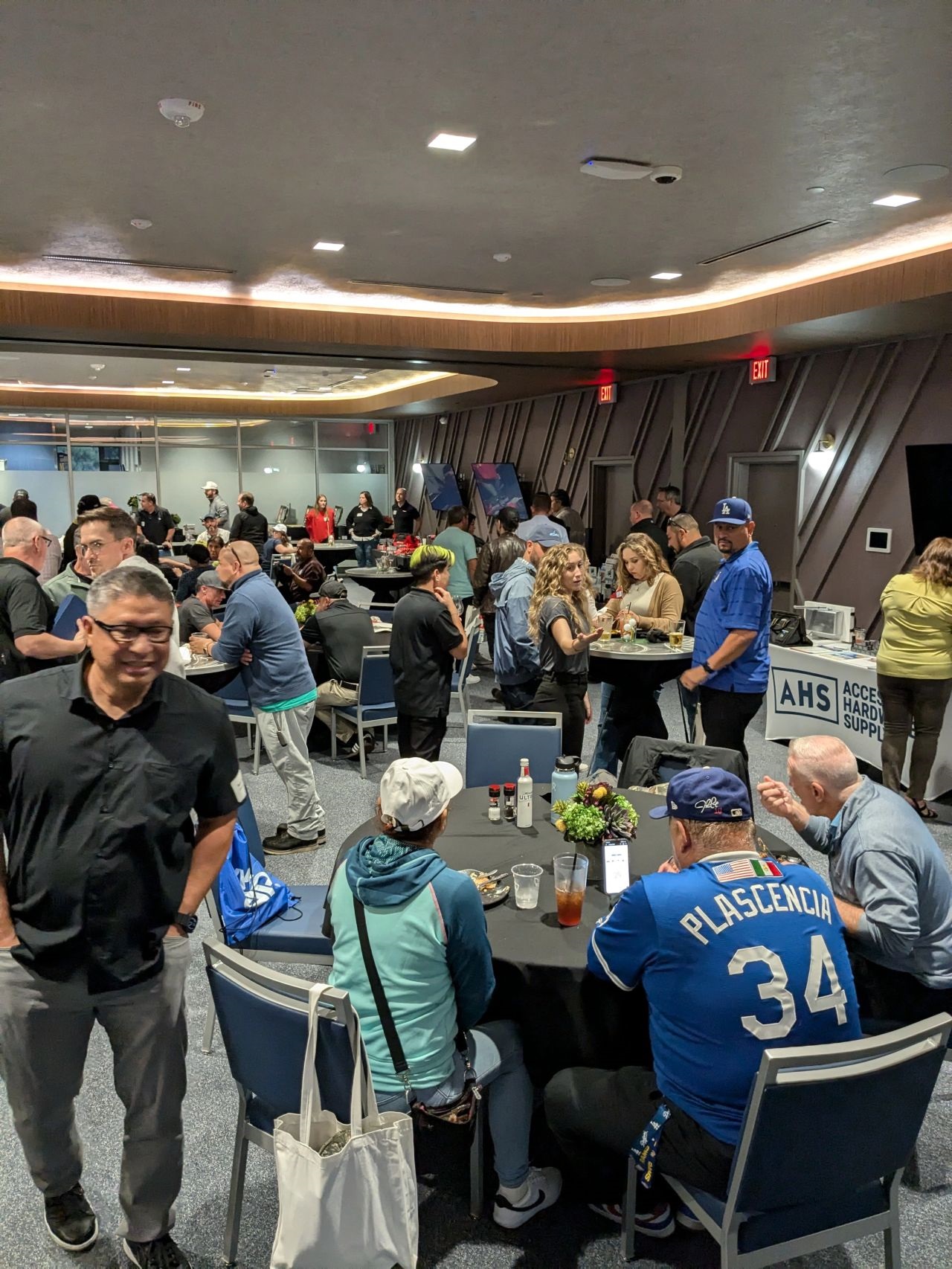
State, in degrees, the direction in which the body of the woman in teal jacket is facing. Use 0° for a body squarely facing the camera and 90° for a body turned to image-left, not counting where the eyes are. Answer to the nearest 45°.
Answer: approximately 225°

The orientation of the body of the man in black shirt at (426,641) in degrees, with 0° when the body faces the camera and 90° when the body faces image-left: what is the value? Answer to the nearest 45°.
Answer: approximately 225°

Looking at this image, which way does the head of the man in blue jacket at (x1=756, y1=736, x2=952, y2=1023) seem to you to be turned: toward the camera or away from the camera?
away from the camera

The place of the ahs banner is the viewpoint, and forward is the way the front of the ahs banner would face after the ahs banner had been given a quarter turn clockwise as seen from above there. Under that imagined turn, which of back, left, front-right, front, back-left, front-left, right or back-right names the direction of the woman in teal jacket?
back-left

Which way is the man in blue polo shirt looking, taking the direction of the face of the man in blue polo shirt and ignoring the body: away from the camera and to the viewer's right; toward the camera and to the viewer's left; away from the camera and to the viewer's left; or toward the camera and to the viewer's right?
toward the camera and to the viewer's left

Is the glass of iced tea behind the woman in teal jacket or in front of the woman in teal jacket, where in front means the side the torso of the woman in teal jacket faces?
in front

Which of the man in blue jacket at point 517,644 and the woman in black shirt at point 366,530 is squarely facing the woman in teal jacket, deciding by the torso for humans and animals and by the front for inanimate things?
the woman in black shirt

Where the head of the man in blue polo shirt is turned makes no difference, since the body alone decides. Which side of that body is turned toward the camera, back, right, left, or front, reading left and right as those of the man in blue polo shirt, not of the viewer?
left

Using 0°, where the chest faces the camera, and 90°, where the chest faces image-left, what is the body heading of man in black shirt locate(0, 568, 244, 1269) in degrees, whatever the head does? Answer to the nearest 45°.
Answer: approximately 0°

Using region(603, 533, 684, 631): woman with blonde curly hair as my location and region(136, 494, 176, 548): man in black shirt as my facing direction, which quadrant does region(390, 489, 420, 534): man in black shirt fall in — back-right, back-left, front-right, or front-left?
front-right

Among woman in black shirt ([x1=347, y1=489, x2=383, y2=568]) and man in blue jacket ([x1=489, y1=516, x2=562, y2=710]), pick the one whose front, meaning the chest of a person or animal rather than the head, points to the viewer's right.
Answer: the man in blue jacket

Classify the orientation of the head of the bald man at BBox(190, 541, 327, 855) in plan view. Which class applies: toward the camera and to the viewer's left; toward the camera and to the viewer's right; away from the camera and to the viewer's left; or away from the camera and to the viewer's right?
away from the camera and to the viewer's left

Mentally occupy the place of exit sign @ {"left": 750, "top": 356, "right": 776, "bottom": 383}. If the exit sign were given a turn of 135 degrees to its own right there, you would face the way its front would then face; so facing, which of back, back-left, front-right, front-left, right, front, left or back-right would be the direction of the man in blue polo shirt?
back

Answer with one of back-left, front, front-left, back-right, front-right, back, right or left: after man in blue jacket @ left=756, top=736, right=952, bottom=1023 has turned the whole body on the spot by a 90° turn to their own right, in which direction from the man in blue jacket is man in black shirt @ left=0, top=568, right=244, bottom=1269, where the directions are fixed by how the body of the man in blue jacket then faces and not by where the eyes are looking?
back-left
